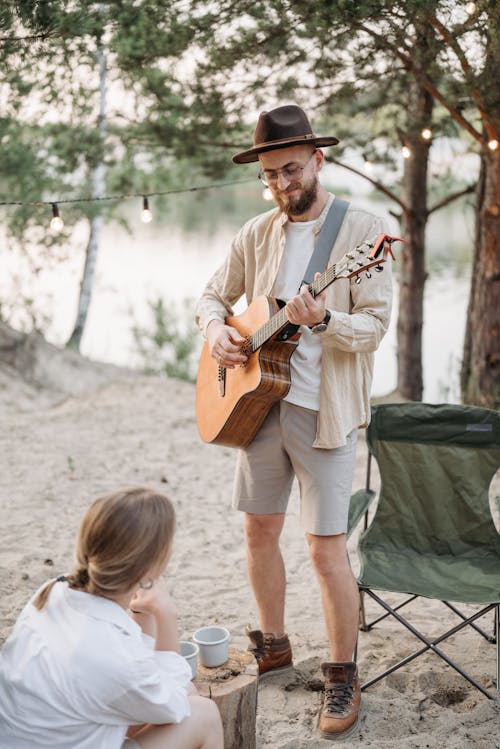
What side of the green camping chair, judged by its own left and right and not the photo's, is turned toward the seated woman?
front

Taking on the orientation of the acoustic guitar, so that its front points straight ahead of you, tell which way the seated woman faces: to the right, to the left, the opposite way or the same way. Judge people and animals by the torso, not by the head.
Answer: the opposite way

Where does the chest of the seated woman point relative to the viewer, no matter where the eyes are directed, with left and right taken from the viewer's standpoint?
facing away from the viewer and to the right of the viewer

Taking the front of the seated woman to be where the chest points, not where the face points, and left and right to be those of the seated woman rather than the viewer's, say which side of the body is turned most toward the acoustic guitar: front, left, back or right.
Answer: front

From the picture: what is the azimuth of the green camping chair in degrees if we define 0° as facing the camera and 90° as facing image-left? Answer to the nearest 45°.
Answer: approximately 0°

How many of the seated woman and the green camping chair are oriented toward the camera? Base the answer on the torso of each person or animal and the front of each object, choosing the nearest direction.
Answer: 1

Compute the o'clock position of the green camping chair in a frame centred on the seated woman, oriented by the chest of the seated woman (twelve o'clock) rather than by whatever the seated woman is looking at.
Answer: The green camping chair is roughly at 12 o'clock from the seated woman.

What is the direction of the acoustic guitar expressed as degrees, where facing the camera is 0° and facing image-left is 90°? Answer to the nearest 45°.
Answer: approximately 45°

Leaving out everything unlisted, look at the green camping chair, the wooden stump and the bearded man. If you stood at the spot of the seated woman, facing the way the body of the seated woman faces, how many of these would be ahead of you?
3

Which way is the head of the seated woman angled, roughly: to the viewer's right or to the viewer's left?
to the viewer's right
